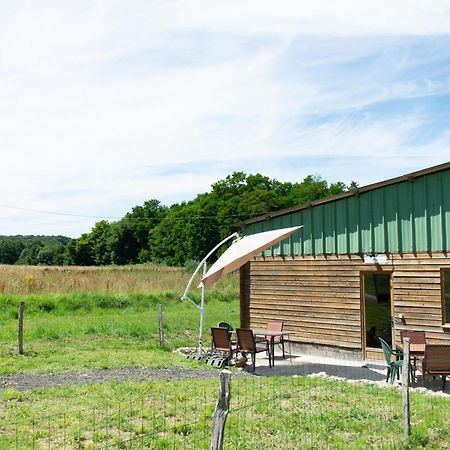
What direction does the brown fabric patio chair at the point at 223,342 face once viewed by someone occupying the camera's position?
facing away from the viewer and to the right of the viewer

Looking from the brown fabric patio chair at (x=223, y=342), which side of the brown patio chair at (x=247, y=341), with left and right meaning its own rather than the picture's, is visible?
left

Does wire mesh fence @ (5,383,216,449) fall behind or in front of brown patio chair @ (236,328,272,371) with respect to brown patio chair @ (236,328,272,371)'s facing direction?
behind

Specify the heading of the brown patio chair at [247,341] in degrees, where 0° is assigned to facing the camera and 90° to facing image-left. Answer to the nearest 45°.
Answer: approximately 225°

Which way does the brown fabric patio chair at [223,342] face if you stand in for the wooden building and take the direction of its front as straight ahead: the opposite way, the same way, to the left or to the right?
the opposite way

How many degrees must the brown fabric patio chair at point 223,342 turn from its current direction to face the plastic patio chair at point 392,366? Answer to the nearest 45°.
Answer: approximately 90° to its right

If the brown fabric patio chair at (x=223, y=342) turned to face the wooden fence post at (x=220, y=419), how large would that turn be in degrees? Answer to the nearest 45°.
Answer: approximately 135° to its right

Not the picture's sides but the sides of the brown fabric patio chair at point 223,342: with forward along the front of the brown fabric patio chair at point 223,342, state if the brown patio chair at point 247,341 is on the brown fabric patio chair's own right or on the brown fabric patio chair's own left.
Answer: on the brown fabric patio chair's own right

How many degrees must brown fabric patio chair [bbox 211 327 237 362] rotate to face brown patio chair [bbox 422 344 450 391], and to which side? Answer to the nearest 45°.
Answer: approximately 90° to its right

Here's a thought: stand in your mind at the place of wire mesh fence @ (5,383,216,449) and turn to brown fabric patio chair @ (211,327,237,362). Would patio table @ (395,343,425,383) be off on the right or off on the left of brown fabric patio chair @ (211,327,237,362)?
right

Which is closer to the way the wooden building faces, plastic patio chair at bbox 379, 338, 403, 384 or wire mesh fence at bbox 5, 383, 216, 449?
the wire mesh fence

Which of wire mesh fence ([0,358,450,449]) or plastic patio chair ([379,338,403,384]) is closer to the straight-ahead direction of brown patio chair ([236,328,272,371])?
the plastic patio chair

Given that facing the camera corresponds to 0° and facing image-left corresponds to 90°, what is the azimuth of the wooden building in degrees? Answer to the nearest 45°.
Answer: approximately 45°
